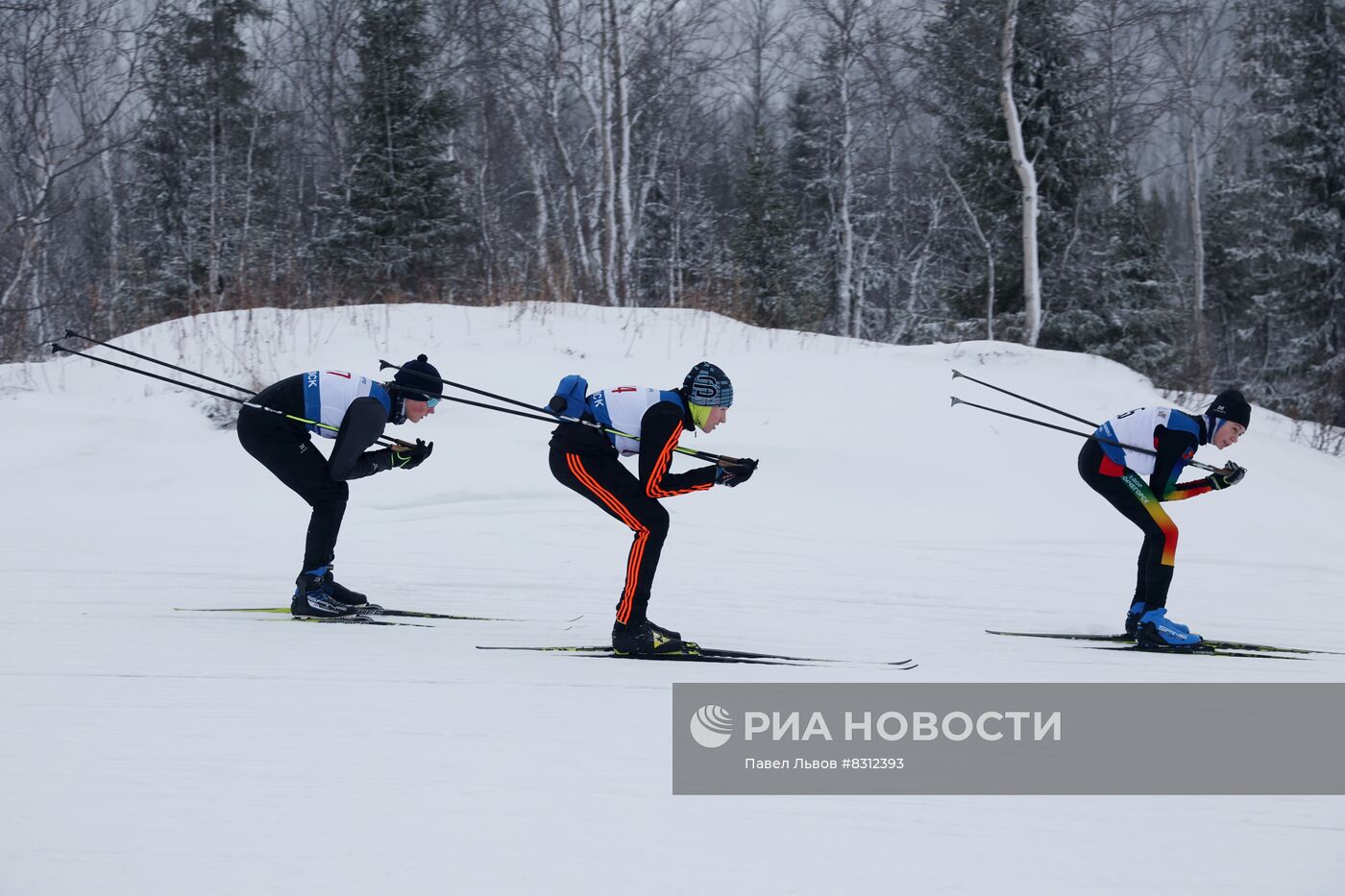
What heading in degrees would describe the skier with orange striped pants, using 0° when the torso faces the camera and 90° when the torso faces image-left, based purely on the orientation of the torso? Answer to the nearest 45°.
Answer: approximately 270°

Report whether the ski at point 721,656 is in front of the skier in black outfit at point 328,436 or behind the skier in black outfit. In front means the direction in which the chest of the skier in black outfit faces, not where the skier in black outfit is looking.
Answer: in front

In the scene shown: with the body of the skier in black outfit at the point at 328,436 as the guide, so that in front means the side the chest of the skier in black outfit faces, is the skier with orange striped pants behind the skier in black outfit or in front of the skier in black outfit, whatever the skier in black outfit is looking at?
in front

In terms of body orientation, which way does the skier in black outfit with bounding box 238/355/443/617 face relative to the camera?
to the viewer's right

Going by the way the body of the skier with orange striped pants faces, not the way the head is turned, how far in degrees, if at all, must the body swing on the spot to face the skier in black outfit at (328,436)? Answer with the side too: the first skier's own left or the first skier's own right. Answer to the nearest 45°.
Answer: approximately 180°

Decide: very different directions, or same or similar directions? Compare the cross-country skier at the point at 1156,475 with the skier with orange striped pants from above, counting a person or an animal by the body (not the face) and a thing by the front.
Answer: same or similar directions

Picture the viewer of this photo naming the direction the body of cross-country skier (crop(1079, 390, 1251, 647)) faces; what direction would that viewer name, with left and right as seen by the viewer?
facing to the right of the viewer

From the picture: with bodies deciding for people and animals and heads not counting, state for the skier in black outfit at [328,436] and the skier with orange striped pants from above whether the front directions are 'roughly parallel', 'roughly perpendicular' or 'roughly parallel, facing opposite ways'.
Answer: roughly parallel

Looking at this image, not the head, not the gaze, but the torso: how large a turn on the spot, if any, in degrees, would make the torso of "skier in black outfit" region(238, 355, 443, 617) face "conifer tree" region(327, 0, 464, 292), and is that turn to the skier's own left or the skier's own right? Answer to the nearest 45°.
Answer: approximately 90° to the skier's own left

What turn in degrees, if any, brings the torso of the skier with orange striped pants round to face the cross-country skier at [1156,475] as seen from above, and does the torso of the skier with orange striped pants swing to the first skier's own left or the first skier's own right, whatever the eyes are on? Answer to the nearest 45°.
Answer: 0° — they already face them

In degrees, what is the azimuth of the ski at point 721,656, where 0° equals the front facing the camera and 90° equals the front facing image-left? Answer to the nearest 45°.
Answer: approximately 270°

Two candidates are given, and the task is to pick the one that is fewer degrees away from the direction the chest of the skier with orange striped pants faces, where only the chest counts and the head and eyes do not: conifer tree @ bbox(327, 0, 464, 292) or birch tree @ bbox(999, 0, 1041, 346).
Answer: the birch tree

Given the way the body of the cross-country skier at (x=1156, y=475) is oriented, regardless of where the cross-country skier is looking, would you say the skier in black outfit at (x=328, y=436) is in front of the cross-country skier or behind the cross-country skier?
behind

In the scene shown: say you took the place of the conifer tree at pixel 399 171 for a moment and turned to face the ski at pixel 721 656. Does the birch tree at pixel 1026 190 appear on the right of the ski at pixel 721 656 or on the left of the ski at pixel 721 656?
left

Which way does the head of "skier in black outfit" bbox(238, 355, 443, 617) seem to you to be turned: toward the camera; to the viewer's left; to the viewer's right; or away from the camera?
to the viewer's right

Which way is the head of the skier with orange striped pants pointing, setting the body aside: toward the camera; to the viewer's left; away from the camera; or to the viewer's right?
to the viewer's right

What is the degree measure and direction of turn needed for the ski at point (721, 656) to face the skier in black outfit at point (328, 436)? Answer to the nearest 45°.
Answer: approximately 180°
